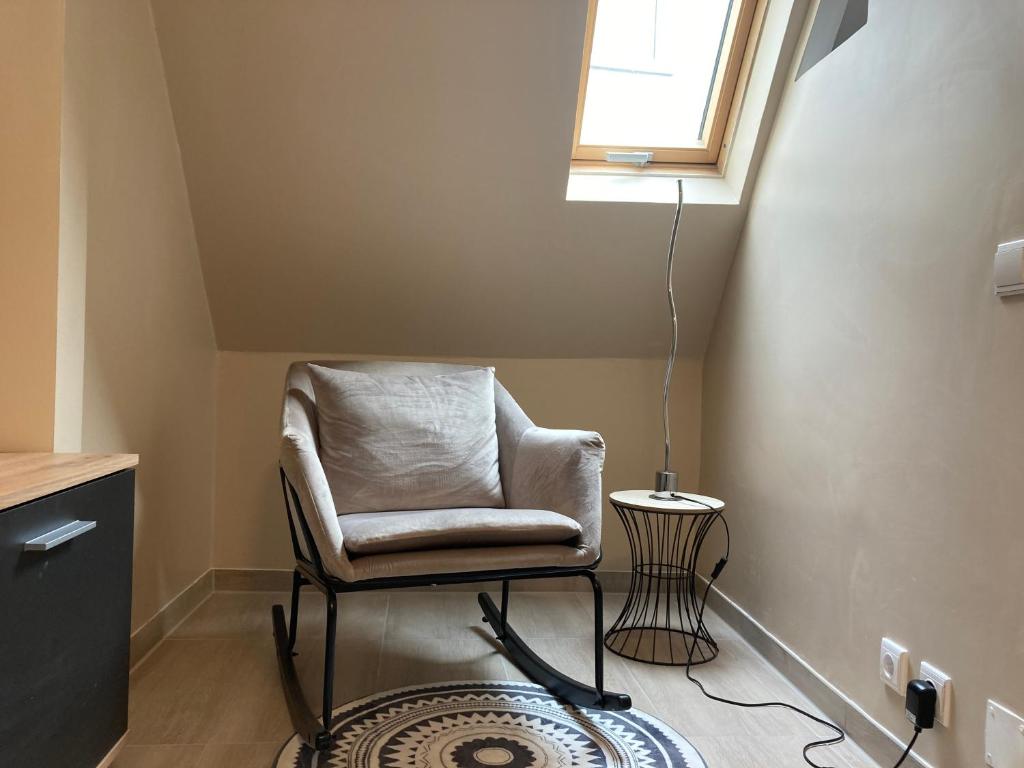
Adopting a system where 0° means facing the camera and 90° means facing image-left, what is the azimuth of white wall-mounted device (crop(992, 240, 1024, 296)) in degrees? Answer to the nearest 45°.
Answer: approximately 45°

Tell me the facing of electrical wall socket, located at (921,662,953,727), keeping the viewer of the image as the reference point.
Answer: facing the viewer and to the left of the viewer

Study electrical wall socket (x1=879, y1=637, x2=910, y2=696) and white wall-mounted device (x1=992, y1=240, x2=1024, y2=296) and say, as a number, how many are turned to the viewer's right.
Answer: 0

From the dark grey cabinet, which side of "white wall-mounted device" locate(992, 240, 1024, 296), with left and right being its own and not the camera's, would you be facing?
front

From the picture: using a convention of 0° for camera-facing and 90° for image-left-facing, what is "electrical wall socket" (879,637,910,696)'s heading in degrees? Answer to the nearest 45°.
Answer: approximately 45°

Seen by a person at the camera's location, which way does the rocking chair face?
facing the viewer and to the right of the viewer

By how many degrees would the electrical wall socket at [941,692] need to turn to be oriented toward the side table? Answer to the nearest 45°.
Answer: approximately 90° to its right

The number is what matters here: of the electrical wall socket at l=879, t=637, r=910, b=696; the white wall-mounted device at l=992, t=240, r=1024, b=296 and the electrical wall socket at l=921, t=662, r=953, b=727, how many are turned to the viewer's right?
0

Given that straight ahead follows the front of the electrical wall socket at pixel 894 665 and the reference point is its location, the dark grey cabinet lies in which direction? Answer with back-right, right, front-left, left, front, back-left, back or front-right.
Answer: front

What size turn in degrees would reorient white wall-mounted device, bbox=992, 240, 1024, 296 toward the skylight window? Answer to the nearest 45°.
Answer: approximately 90° to its right
